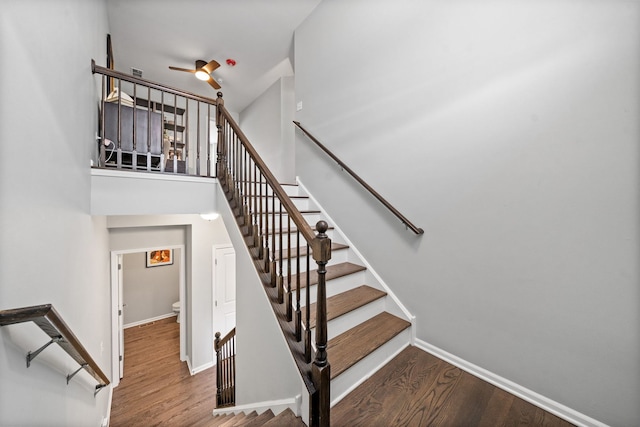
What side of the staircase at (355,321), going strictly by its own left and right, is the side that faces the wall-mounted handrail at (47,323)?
right

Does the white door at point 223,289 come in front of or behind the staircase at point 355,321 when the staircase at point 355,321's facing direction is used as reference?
behind
